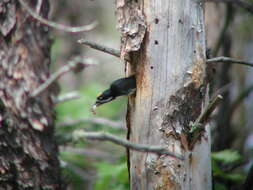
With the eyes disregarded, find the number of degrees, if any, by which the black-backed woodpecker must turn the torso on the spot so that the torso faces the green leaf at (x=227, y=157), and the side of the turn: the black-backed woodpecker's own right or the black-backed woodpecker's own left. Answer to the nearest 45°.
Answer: approximately 135° to the black-backed woodpecker's own right

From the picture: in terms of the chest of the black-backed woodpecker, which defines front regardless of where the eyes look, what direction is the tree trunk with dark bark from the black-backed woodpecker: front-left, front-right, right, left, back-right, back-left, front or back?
front-right

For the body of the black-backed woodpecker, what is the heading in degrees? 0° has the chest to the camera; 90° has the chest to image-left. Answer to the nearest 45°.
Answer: approximately 90°

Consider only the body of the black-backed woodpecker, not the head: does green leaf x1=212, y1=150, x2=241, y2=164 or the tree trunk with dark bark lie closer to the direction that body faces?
the tree trunk with dark bark
